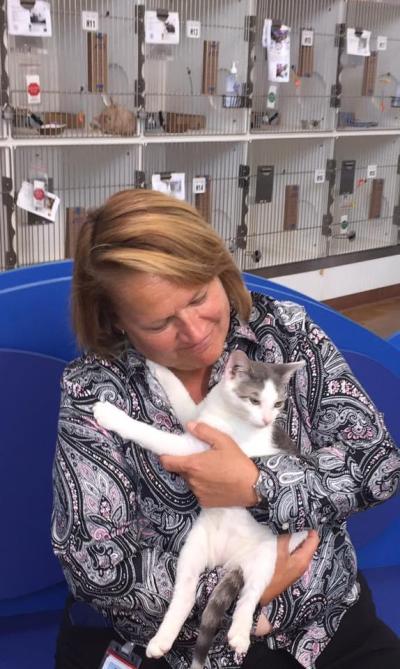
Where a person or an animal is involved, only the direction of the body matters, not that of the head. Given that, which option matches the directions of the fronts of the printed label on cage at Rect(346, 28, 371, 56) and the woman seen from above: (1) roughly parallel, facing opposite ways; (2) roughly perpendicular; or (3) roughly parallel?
roughly parallel

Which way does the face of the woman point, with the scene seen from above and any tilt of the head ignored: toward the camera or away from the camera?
toward the camera

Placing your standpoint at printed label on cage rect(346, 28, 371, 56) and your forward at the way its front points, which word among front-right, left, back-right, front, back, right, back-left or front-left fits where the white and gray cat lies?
front

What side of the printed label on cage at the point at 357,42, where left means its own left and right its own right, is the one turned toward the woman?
front

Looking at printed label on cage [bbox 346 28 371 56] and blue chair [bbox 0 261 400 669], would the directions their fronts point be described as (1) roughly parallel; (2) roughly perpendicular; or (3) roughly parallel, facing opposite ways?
roughly parallel

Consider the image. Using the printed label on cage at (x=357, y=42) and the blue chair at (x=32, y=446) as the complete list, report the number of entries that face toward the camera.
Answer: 2

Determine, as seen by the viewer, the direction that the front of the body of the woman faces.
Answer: toward the camera

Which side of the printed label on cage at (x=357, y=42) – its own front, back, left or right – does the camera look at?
front
